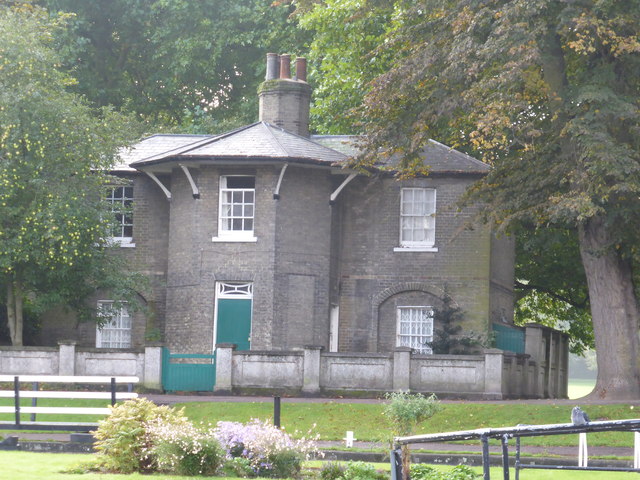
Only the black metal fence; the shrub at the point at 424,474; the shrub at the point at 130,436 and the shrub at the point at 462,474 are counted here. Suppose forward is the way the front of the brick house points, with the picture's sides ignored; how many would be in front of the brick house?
4

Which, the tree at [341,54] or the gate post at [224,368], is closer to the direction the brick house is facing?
the gate post

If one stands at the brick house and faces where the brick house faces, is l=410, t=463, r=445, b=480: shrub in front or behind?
in front

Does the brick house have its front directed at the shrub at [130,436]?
yes

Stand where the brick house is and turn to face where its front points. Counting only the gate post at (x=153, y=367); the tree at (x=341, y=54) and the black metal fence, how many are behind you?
1

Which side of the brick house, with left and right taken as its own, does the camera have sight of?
front

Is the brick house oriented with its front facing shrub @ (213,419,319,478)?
yes

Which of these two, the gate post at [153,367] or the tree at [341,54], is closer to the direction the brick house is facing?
the gate post

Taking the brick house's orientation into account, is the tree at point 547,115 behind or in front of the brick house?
in front

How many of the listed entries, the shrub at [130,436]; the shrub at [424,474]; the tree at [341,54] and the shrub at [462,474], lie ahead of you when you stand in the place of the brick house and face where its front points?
3

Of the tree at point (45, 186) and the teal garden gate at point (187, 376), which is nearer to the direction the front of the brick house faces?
the teal garden gate

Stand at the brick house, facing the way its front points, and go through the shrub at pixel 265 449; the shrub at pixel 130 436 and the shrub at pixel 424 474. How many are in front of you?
3

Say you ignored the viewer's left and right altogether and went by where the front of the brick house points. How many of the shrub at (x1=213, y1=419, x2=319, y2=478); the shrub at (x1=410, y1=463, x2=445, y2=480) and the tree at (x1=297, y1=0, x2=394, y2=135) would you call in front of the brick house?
2

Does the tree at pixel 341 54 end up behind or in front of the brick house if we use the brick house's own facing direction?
behind

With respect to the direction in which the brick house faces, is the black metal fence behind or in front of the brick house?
in front

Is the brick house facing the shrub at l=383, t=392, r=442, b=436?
yes
